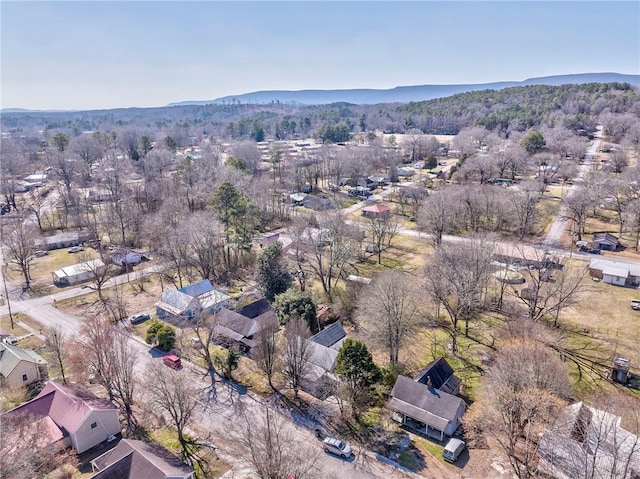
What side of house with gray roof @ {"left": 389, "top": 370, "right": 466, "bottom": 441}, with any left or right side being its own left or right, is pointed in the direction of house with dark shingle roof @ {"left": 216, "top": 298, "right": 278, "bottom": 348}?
right

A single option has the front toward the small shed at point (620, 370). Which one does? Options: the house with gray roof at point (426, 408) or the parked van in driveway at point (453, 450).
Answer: the parked van in driveway

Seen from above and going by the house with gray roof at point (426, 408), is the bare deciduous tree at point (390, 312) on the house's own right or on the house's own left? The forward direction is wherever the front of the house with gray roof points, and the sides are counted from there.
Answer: on the house's own right

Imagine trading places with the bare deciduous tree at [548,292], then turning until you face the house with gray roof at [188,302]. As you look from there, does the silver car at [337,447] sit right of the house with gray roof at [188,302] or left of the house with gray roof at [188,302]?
left

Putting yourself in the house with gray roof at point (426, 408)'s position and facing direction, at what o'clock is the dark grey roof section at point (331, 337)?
the dark grey roof section at point (331, 337) is roughly at 3 o'clock from the house with gray roof at point (426, 408).

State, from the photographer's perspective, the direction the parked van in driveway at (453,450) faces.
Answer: facing away from the viewer and to the right of the viewer

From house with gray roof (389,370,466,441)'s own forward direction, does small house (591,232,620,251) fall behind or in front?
behind

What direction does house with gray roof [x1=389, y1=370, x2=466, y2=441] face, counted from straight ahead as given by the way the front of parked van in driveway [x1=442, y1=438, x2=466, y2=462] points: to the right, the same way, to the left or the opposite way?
the opposite way

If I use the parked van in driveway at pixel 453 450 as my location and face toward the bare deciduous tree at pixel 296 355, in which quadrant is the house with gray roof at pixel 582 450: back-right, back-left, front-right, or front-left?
back-right

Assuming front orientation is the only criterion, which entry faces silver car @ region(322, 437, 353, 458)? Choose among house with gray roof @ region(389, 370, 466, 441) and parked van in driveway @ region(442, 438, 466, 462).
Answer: the house with gray roof
